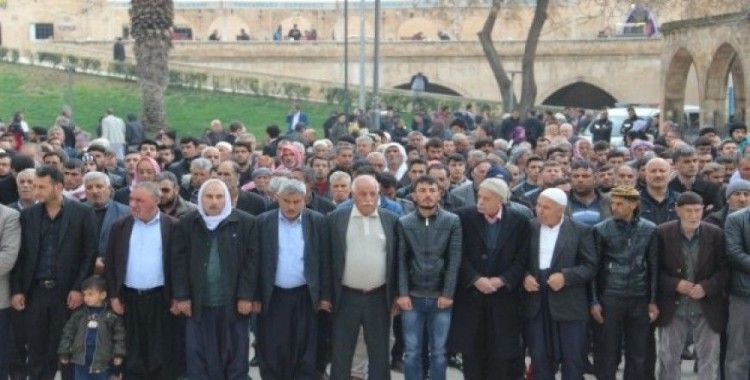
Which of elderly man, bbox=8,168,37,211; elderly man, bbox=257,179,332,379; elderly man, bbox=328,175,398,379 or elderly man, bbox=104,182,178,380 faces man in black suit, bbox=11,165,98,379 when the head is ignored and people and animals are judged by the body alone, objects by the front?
elderly man, bbox=8,168,37,211

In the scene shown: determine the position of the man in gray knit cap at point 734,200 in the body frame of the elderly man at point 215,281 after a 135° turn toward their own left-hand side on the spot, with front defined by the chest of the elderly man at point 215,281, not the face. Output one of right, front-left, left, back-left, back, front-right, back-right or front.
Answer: front-right

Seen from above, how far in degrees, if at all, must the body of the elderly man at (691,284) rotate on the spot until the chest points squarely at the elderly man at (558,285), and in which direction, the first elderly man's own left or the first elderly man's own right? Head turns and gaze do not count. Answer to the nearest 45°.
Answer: approximately 90° to the first elderly man's own right

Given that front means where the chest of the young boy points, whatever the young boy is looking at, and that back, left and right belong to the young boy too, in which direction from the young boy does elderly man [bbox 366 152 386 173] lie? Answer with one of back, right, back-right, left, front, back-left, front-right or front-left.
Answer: back-left

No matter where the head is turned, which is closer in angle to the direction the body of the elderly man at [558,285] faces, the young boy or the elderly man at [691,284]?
the young boy

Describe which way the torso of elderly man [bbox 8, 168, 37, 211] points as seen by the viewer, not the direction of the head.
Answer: toward the camera

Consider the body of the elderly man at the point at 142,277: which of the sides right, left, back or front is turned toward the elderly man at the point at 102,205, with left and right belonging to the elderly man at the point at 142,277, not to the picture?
back

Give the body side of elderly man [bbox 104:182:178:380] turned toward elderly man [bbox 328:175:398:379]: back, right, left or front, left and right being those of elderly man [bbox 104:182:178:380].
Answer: left

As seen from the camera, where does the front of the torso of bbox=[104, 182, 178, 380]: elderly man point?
toward the camera

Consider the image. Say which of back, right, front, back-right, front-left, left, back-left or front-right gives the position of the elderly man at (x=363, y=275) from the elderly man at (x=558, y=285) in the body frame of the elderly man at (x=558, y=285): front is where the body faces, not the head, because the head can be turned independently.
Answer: front-right

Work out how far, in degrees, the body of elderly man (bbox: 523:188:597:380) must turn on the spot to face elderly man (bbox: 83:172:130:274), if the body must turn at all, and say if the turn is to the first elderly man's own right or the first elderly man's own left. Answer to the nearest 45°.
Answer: approximately 45° to the first elderly man's own right

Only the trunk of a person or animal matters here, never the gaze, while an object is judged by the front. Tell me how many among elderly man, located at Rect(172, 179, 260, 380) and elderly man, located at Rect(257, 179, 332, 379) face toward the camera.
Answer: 2
